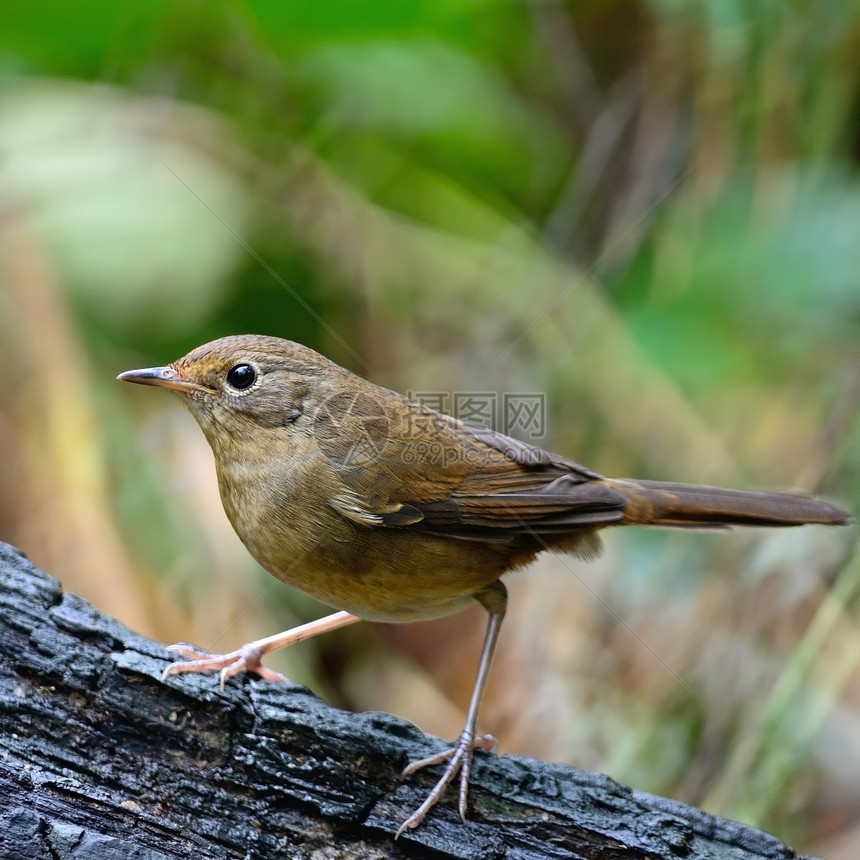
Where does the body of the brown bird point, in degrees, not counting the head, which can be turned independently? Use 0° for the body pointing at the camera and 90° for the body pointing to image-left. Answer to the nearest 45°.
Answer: approximately 90°
